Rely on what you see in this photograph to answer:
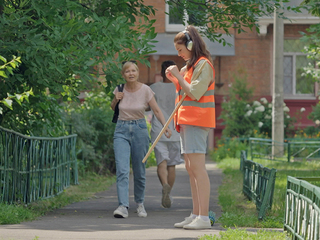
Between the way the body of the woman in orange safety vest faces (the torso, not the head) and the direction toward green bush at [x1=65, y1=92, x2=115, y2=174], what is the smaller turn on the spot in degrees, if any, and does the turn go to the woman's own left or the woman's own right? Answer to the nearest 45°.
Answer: approximately 90° to the woman's own right

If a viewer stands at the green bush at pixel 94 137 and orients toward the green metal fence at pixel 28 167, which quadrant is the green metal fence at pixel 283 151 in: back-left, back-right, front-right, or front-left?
back-left

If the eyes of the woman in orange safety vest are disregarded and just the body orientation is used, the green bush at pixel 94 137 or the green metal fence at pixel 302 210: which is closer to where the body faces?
the green bush

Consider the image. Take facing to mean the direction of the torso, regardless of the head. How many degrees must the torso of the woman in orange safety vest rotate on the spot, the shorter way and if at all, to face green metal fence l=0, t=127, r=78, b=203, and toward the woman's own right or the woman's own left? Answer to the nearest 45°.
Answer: approximately 45° to the woman's own right

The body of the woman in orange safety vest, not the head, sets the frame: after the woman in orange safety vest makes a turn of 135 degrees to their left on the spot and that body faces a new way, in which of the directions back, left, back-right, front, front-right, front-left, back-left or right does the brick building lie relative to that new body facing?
back-left

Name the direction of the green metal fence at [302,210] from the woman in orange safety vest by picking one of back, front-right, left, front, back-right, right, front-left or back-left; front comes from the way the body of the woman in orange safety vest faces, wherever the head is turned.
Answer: back-left

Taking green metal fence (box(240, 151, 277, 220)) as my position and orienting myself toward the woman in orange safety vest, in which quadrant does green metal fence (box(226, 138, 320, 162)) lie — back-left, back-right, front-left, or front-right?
back-right

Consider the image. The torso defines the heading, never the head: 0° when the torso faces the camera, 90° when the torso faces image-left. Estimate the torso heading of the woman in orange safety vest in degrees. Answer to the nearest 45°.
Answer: approximately 90°
